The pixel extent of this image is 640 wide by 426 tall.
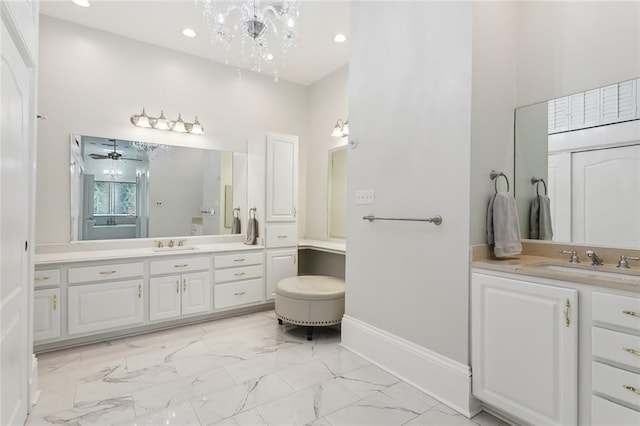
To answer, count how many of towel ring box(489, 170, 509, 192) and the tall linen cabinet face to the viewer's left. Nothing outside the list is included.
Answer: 0

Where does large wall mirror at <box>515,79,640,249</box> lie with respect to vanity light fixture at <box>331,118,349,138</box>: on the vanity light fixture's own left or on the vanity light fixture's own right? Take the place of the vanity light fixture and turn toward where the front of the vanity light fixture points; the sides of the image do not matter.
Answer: on the vanity light fixture's own left

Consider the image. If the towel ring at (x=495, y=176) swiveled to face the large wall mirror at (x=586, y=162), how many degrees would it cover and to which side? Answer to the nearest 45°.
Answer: approximately 45° to its left

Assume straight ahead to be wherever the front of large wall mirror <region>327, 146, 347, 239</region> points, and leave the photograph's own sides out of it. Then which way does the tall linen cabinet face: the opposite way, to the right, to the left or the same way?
to the left

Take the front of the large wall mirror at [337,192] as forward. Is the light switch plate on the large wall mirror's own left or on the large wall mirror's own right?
on the large wall mirror's own left

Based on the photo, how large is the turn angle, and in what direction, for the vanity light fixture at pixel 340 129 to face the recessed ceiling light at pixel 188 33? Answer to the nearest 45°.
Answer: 0° — it already faces it

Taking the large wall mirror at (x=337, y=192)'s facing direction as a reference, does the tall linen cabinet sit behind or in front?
in front

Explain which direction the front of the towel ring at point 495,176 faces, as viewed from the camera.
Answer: facing the viewer and to the right of the viewer

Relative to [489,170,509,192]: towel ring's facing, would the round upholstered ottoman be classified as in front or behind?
behind

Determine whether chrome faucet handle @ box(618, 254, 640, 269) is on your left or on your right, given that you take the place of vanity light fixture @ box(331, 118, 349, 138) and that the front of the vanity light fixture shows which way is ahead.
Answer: on your left

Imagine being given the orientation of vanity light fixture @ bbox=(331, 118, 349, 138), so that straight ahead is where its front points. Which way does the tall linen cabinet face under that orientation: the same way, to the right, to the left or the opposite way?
to the left

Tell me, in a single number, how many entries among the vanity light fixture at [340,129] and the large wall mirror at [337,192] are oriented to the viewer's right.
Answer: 0

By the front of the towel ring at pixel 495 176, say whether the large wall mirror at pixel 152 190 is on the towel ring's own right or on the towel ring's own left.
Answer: on the towel ring's own right

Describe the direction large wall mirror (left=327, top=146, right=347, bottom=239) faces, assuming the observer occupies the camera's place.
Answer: facing the viewer and to the left of the viewer
